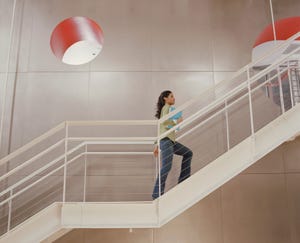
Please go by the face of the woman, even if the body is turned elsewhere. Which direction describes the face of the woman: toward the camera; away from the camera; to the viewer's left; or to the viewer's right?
to the viewer's right

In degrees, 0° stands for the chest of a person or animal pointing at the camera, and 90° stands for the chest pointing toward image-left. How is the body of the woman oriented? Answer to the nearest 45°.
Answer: approximately 270°
